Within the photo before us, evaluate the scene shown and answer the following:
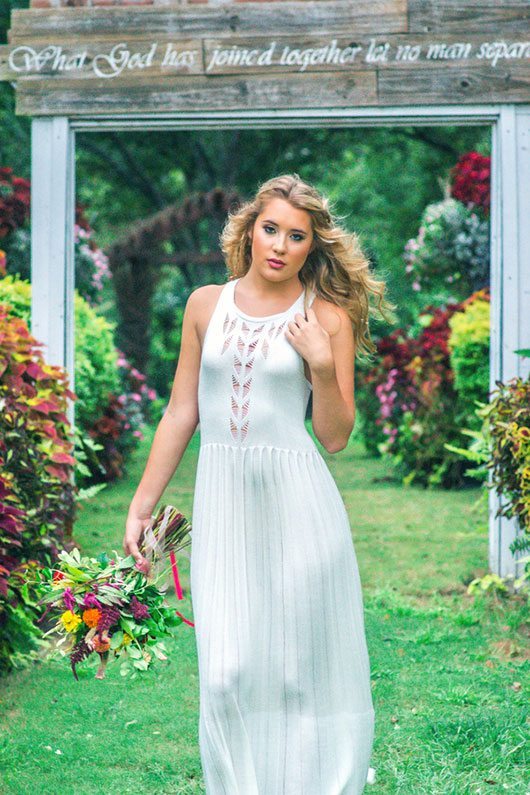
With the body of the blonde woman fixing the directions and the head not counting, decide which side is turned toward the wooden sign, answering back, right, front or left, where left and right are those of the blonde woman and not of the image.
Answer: back

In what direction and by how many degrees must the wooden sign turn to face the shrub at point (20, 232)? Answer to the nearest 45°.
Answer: approximately 135° to its right

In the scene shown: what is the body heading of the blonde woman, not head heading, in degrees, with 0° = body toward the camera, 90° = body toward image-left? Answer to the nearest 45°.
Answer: approximately 0°

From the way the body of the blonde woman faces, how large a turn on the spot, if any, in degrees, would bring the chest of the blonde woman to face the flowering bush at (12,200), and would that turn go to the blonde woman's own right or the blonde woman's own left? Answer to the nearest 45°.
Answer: approximately 180°

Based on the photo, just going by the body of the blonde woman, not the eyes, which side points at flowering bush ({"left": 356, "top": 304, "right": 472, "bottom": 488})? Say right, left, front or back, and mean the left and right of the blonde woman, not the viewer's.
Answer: back

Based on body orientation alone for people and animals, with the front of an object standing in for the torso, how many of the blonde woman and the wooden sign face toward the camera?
2

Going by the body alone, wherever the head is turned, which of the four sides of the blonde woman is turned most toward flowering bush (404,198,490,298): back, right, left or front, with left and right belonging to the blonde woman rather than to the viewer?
back

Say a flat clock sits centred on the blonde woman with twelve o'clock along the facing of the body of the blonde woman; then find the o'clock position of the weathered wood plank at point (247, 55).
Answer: The weathered wood plank is roughly at 6 o'clock from the blonde woman.

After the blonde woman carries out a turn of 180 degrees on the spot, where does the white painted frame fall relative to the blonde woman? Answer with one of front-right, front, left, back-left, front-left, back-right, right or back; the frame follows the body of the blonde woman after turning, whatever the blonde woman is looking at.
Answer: front

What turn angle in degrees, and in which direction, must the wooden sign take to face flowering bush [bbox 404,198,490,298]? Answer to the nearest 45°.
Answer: approximately 180°
